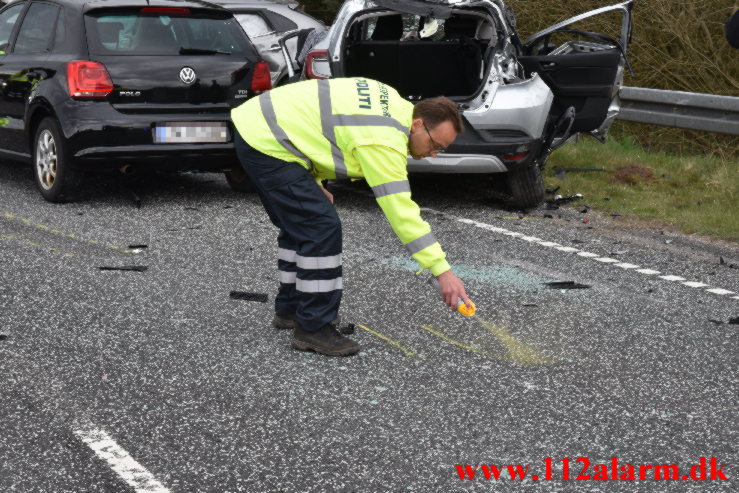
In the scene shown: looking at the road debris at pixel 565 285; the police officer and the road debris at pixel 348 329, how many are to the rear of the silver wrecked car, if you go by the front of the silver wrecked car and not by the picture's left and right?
3

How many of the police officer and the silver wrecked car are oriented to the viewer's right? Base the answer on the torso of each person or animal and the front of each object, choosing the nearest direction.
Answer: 1

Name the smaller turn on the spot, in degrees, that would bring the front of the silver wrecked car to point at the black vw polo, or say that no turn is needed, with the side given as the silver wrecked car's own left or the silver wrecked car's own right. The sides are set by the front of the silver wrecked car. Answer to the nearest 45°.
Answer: approximately 90° to the silver wrecked car's own left

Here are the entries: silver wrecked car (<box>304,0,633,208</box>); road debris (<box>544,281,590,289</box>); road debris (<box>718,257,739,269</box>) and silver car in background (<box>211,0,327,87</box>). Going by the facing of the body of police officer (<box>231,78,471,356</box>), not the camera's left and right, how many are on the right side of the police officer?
0

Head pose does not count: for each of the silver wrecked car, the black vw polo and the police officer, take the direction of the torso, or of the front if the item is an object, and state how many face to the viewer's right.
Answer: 1

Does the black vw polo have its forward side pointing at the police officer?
no

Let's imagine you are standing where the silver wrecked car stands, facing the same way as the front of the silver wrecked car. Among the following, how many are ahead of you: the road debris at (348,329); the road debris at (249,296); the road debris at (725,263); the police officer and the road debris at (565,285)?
0

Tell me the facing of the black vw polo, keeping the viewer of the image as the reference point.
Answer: facing away from the viewer and to the left of the viewer

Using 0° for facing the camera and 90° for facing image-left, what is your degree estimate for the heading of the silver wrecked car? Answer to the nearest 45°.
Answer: approximately 180°

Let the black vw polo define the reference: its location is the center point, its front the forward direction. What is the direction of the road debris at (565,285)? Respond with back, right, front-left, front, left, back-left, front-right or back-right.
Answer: back

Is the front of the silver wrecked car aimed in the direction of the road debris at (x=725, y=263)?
no

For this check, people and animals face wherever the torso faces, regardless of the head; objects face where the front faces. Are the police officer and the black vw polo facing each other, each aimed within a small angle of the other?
no

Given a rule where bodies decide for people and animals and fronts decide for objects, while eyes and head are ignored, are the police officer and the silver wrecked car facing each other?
no

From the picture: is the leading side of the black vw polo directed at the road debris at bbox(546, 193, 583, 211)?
no

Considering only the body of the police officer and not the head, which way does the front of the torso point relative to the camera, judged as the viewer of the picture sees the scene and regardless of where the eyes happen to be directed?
to the viewer's right
